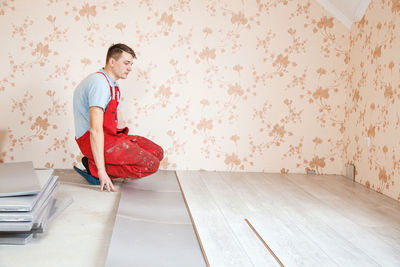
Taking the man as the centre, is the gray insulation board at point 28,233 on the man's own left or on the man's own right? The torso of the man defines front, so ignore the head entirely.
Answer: on the man's own right

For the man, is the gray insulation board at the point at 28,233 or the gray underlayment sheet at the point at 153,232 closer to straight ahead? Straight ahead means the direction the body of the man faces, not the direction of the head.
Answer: the gray underlayment sheet

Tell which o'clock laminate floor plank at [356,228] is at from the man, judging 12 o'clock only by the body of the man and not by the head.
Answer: The laminate floor plank is roughly at 1 o'clock from the man.

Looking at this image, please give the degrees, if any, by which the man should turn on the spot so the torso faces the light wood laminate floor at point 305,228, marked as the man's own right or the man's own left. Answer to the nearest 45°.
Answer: approximately 45° to the man's own right

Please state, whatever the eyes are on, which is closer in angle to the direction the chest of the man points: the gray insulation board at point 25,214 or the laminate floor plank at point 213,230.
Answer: the laminate floor plank

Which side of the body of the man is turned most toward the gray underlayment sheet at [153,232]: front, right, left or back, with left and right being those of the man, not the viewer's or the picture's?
right

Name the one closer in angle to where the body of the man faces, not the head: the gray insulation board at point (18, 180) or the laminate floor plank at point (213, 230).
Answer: the laminate floor plank

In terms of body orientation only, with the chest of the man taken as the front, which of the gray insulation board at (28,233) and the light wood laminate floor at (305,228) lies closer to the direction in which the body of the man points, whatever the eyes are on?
the light wood laminate floor

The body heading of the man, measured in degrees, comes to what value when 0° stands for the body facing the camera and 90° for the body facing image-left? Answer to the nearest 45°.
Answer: approximately 270°

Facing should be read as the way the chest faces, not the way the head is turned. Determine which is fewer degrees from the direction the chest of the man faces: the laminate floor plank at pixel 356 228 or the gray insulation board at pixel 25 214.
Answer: the laminate floor plank
